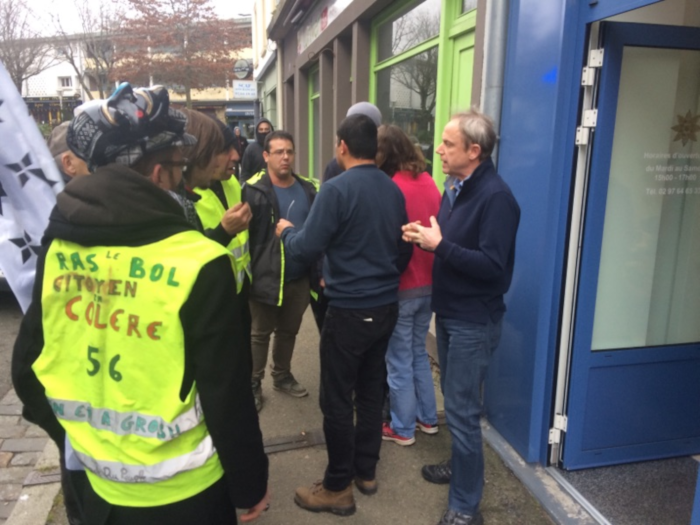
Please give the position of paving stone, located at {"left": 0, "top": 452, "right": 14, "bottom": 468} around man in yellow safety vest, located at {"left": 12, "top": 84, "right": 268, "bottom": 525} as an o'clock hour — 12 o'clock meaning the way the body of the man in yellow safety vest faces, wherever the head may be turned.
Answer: The paving stone is roughly at 10 o'clock from the man in yellow safety vest.

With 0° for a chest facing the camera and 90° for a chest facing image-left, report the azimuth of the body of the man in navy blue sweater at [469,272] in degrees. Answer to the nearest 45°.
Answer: approximately 90°

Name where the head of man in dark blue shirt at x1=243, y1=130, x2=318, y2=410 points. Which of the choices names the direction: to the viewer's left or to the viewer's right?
to the viewer's right

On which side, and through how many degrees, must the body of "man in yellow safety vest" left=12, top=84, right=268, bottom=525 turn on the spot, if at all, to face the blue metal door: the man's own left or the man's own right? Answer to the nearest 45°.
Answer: approximately 45° to the man's own right

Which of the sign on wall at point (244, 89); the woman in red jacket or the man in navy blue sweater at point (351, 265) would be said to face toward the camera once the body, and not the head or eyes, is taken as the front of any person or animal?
the sign on wall

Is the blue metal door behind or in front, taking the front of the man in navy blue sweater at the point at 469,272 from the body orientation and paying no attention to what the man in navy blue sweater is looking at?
behind

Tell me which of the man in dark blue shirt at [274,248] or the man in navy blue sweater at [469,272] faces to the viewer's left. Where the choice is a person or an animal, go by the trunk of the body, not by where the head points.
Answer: the man in navy blue sweater

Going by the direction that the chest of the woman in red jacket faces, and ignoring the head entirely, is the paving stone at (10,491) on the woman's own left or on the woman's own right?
on the woman's own left

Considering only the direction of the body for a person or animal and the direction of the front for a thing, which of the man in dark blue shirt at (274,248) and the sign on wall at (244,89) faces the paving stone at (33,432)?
the sign on wall

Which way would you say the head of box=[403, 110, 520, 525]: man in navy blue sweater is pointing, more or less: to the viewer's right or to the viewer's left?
to the viewer's left

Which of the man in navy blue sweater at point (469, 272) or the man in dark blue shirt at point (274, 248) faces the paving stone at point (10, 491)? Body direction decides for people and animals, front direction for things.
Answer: the man in navy blue sweater

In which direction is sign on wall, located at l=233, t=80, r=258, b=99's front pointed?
toward the camera

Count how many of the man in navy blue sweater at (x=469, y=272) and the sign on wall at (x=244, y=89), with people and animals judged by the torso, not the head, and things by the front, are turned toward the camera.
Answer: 1

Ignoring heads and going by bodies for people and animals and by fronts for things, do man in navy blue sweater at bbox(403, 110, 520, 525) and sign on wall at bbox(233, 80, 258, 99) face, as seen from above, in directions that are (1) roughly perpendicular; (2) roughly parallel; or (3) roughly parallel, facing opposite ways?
roughly perpendicular

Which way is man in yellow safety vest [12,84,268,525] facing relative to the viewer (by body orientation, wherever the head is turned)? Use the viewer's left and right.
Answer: facing away from the viewer and to the right of the viewer

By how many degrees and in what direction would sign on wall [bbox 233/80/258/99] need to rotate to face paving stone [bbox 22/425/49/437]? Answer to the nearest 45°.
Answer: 0° — it already faces it

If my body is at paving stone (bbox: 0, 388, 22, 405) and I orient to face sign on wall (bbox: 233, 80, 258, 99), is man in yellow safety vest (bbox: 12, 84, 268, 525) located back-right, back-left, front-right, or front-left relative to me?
back-right

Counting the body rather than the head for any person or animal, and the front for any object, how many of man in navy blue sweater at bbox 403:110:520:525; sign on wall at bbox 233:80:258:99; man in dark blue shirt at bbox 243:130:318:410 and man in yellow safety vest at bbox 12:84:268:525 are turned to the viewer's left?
1
